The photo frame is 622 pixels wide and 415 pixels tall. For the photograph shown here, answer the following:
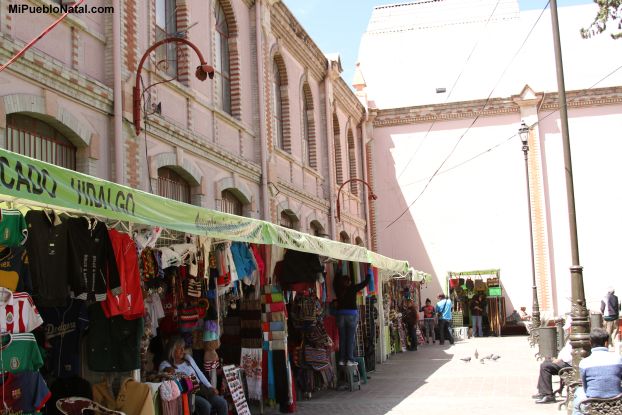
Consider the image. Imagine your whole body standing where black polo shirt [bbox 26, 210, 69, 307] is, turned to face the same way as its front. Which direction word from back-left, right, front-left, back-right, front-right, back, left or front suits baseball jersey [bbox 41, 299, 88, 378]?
back-left

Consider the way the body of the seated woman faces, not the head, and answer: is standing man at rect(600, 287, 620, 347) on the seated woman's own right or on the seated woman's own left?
on the seated woman's own left

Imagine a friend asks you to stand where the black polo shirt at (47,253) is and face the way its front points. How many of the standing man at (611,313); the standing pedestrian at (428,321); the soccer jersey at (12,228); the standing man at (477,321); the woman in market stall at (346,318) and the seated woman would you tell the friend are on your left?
5

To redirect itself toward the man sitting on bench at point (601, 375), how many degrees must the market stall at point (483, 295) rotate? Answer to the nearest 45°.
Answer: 0° — it already faces them

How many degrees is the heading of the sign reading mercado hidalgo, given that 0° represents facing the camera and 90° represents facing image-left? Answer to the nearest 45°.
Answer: approximately 315°

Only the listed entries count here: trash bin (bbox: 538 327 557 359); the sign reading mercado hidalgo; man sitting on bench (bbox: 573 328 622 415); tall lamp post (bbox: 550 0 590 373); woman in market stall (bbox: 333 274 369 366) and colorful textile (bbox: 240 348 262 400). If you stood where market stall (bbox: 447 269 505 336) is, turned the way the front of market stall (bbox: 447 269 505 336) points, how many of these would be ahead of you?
6

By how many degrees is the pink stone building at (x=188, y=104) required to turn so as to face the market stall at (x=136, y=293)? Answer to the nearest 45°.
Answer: approximately 45° to its right

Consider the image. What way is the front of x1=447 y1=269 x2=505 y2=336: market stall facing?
toward the camera

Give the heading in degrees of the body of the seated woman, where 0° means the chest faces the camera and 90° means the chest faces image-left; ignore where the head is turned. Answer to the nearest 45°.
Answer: approximately 315°

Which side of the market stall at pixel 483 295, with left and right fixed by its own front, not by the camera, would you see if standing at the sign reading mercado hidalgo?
front

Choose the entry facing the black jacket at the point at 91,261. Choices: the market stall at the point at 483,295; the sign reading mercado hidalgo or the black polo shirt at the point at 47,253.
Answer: the market stall

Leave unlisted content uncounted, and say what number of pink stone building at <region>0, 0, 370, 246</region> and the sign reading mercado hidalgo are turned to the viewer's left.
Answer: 0

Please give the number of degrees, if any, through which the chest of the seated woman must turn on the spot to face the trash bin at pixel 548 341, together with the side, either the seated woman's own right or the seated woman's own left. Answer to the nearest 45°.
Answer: approximately 90° to the seated woman's own left

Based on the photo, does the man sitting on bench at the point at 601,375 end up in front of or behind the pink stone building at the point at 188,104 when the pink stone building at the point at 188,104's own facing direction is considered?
in front
